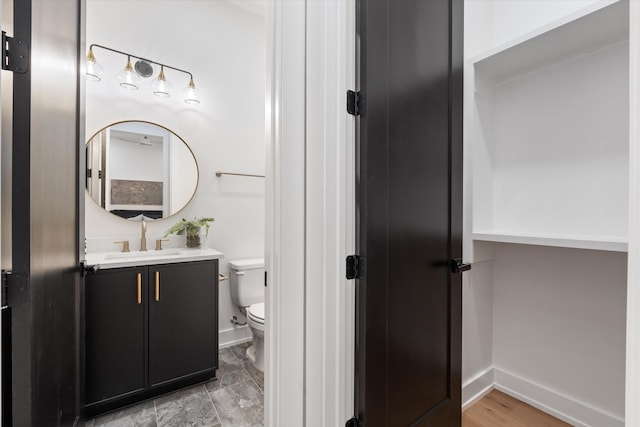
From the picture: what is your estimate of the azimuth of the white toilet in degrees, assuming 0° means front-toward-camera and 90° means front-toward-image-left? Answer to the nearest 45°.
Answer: approximately 315°
